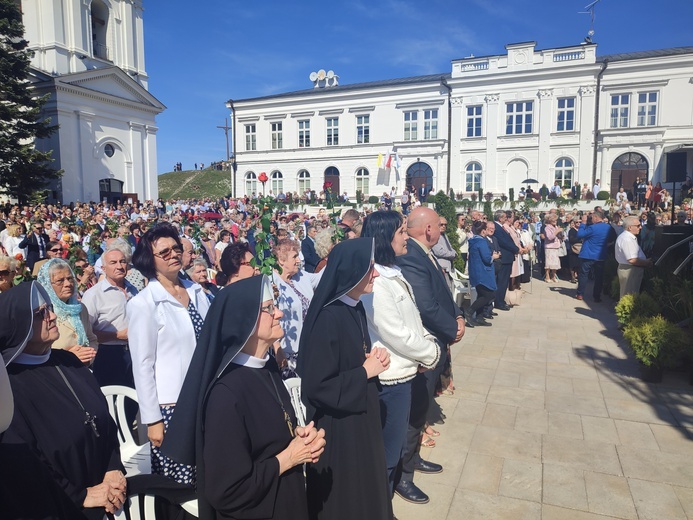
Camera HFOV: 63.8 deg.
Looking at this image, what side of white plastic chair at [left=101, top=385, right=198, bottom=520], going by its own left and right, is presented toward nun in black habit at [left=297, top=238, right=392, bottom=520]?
front

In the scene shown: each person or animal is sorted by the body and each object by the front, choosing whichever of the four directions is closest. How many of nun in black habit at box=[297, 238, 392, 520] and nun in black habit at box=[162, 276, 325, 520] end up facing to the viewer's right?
2

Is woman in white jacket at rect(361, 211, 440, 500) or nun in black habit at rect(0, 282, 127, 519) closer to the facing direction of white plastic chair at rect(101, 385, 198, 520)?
the woman in white jacket

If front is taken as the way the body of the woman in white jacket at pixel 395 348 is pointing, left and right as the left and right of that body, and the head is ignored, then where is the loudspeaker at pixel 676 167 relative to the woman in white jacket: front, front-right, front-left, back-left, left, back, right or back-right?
front-left

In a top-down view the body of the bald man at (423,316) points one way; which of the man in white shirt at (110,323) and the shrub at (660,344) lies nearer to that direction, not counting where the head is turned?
the shrub

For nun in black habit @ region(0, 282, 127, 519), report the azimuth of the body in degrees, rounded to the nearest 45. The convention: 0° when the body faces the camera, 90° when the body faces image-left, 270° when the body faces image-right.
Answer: approximately 315°

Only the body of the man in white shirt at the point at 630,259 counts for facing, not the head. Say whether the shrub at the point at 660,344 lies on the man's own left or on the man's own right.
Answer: on the man's own right

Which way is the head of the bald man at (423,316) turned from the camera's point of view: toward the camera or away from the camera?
away from the camera

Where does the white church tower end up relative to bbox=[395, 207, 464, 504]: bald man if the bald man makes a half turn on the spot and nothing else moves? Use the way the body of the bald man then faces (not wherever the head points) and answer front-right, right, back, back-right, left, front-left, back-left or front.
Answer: front-right

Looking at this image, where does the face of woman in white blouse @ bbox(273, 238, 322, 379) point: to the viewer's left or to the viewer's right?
to the viewer's right
